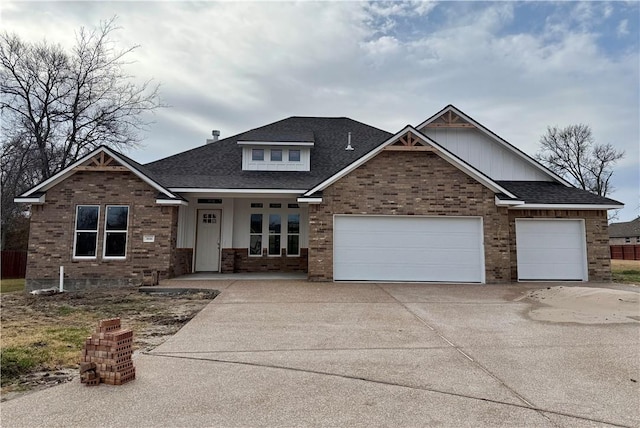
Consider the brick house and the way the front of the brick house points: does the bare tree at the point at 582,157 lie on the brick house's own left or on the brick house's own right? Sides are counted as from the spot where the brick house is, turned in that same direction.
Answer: on the brick house's own left

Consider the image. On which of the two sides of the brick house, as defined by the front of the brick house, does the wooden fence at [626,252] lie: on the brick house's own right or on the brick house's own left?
on the brick house's own left

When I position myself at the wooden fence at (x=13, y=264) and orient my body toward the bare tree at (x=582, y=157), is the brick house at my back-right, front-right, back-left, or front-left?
front-right

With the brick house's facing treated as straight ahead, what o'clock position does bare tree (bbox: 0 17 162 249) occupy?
The bare tree is roughly at 4 o'clock from the brick house.

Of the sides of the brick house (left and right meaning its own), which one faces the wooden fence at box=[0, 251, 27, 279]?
right
